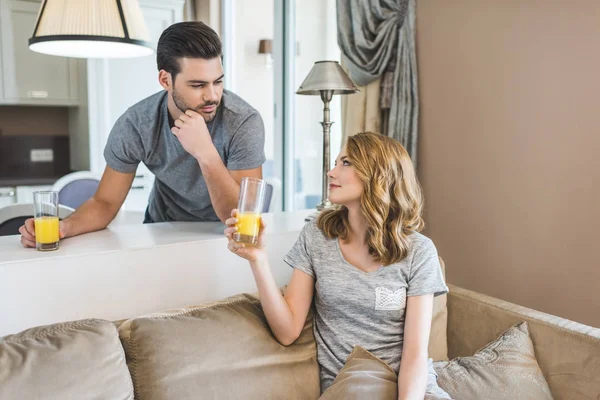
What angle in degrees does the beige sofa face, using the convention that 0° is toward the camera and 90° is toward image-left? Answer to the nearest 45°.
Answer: approximately 315°

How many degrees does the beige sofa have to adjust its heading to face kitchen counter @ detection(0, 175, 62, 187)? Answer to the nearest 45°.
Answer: approximately 180°
